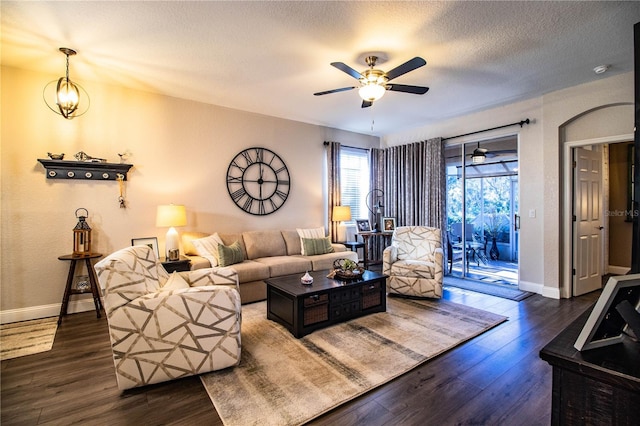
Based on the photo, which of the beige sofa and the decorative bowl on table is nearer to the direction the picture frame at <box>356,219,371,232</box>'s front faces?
the decorative bowl on table

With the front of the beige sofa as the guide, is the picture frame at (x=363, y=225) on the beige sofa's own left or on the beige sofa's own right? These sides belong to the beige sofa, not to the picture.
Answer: on the beige sofa's own left

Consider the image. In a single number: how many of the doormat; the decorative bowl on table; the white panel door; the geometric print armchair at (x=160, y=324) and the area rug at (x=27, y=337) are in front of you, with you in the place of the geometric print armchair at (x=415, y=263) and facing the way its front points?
3

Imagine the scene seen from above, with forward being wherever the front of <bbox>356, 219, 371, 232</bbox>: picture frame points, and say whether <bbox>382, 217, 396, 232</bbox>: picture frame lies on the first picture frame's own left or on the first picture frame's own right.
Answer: on the first picture frame's own left

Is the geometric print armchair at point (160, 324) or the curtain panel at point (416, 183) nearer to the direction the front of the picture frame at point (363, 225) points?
the geometric print armchair

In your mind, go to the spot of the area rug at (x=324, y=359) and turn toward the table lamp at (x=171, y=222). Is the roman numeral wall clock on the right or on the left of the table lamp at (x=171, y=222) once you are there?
right

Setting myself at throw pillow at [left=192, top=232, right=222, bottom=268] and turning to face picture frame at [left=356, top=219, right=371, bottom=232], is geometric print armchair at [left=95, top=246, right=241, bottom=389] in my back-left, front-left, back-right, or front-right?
back-right
